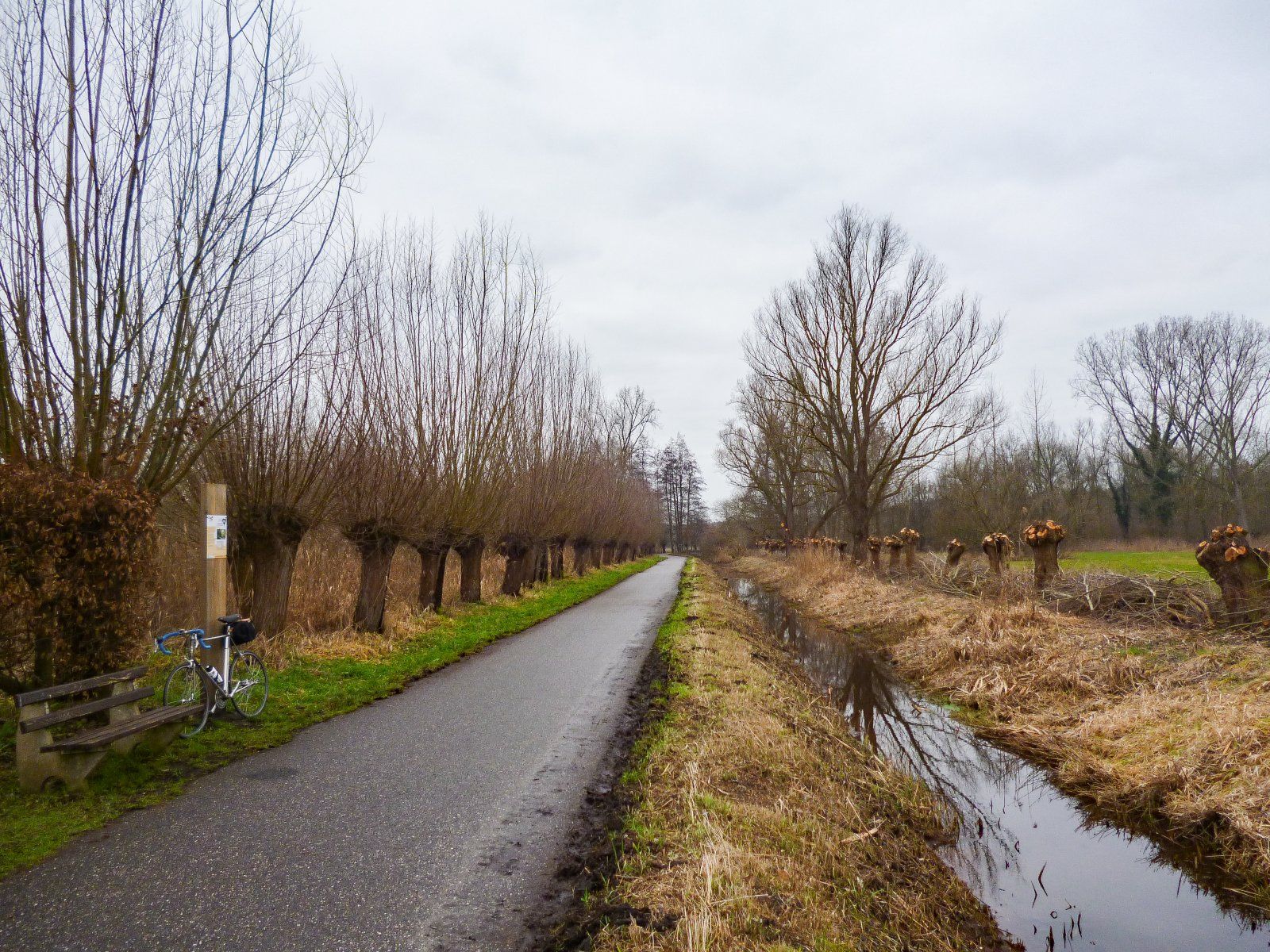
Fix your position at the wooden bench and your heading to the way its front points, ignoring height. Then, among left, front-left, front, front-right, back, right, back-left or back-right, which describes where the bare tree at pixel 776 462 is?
left

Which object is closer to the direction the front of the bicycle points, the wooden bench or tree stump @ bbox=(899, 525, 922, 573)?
the wooden bench

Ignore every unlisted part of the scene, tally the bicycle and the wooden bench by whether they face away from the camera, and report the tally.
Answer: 0

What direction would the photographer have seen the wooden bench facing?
facing the viewer and to the right of the viewer

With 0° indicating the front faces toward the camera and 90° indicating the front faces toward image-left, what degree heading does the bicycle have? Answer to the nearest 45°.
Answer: approximately 45°

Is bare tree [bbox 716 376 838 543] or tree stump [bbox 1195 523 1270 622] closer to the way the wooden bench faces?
the tree stump

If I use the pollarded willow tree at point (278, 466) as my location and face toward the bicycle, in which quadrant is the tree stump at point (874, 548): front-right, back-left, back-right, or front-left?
back-left

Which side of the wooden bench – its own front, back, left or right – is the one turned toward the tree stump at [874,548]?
left

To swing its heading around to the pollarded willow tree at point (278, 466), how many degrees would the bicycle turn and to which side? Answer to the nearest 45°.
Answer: approximately 135° to its right
